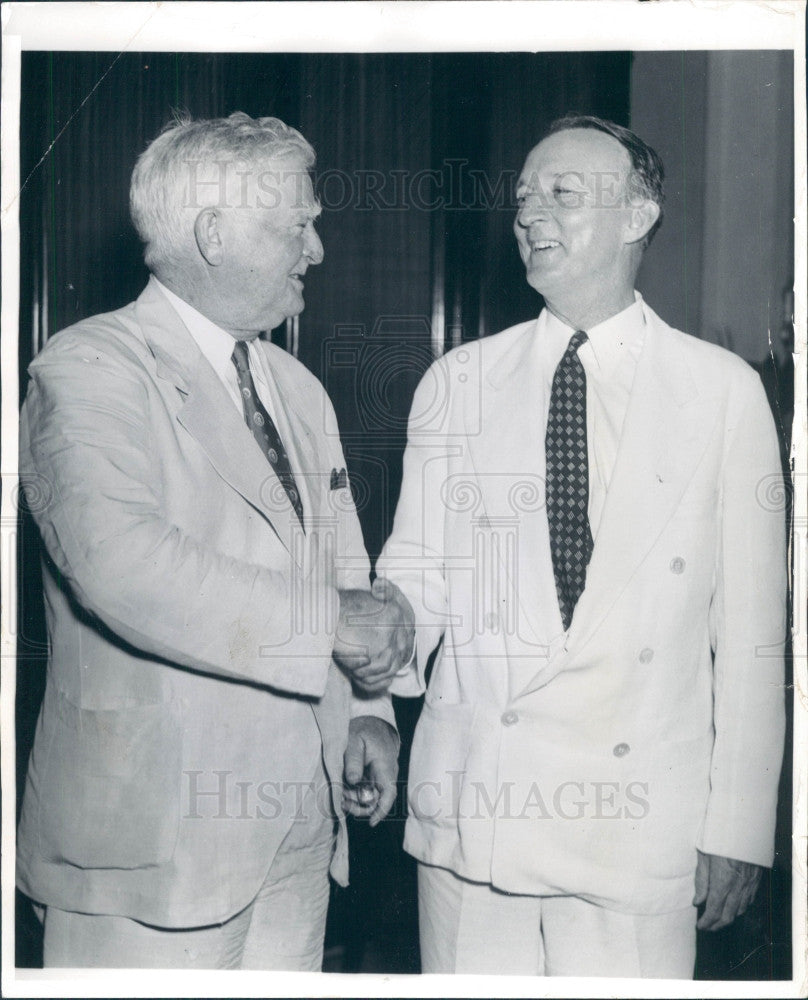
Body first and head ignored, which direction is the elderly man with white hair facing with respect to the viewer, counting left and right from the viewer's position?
facing the viewer and to the right of the viewer

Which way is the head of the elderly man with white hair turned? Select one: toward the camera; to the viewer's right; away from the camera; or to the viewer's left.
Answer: to the viewer's right

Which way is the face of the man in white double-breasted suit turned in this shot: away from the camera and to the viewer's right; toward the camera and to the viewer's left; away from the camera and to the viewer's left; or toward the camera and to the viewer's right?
toward the camera and to the viewer's left
